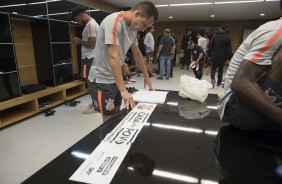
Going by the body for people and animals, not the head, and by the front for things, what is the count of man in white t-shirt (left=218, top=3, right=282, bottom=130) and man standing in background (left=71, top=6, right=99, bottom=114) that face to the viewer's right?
1
